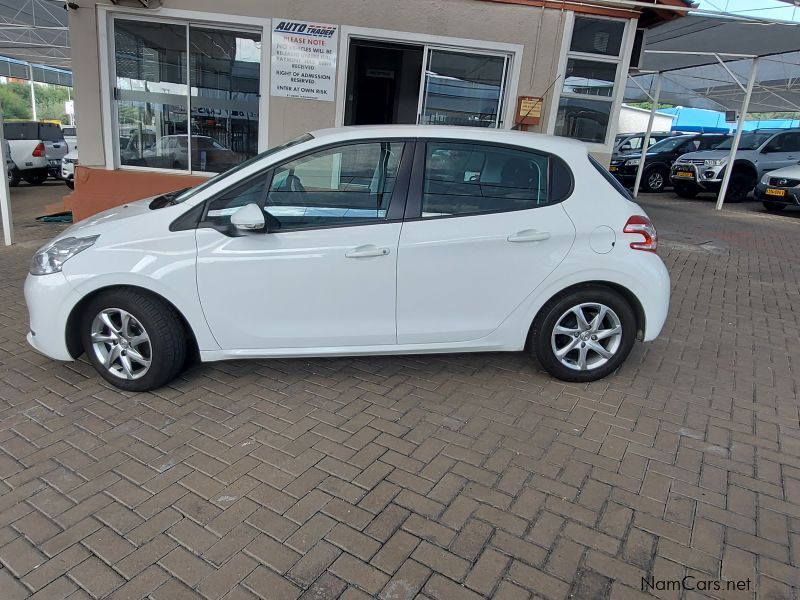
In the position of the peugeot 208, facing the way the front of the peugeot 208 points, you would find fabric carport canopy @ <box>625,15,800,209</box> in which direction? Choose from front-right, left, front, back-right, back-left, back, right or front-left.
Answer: back-right

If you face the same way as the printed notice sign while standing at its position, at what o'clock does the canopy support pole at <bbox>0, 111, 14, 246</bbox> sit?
The canopy support pole is roughly at 3 o'clock from the printed notice sign.

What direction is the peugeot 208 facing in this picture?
to the viewer's left

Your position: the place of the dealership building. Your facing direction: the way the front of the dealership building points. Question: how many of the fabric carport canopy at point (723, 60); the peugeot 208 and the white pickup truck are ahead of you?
1

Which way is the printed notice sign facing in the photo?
toward the camera

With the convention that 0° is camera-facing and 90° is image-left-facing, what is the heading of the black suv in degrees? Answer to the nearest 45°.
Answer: approximately 45°

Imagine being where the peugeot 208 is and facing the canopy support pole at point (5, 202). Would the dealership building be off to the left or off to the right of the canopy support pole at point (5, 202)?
right

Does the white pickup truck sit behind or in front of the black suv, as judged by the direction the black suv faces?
in front

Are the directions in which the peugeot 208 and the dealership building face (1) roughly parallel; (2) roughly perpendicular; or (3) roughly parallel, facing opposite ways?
roughly perpendicular

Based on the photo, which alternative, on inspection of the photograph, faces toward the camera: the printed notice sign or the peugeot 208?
the printed notice sign

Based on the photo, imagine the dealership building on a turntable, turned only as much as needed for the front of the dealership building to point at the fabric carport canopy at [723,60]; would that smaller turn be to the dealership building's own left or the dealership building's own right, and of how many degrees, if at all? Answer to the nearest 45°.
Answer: approximately 135° to the dealership building's own left

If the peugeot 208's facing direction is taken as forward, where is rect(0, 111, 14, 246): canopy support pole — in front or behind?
in front

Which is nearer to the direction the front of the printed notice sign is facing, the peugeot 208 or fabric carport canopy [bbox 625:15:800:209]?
the peugeot 208

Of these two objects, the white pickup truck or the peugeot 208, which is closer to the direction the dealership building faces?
the peugeot 208

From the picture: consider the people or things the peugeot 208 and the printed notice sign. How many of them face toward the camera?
1

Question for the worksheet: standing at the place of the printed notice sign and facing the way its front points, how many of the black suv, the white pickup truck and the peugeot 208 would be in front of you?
1
